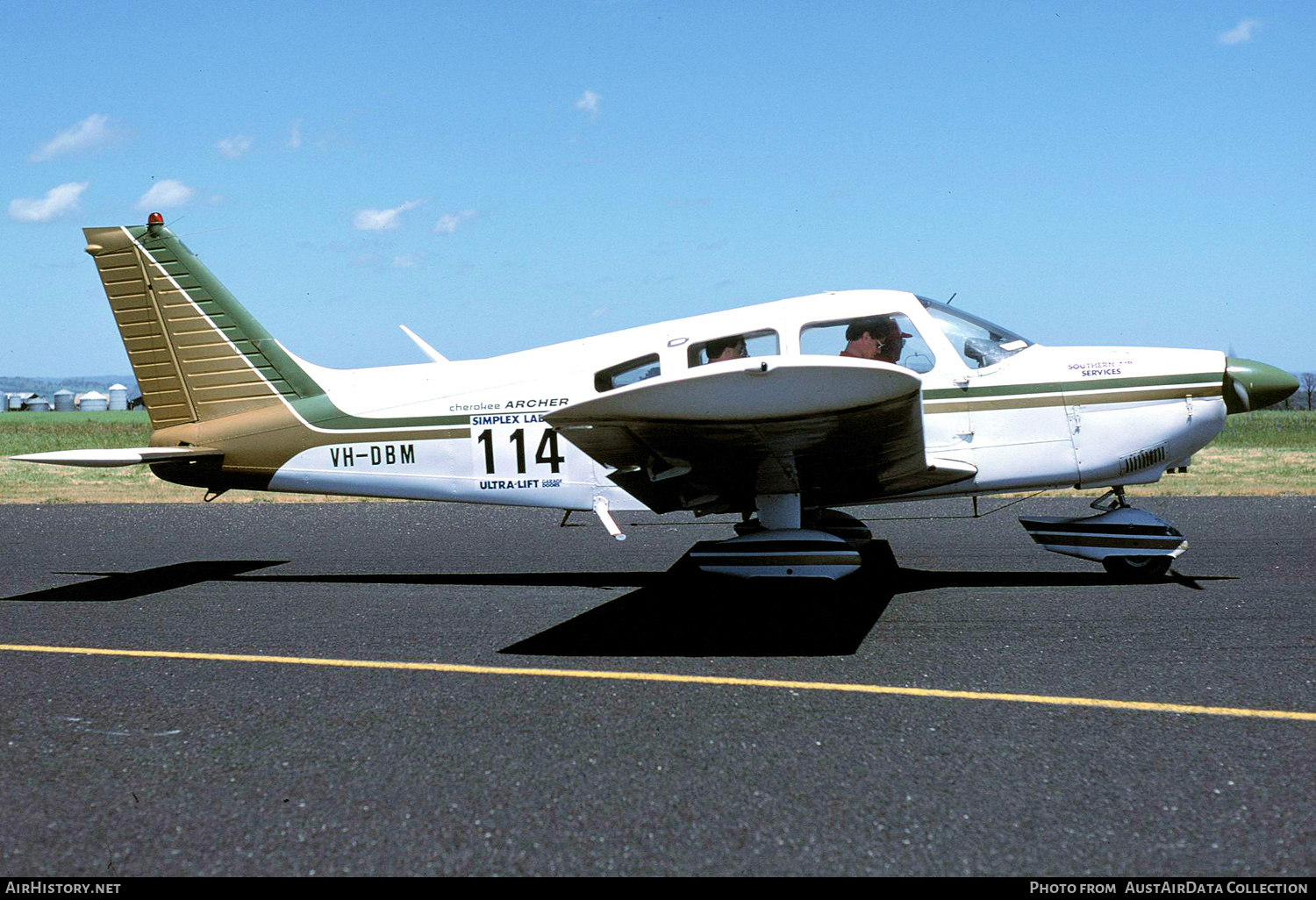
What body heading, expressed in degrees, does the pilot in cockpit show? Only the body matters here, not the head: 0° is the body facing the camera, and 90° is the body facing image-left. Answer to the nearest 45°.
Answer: approximately 270°

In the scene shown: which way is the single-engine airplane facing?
to the viewer's right

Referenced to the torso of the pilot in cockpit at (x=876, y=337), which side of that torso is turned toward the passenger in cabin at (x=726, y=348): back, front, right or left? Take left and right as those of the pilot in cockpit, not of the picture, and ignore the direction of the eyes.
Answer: back

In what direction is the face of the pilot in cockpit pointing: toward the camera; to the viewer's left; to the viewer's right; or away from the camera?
to the viewer's right
